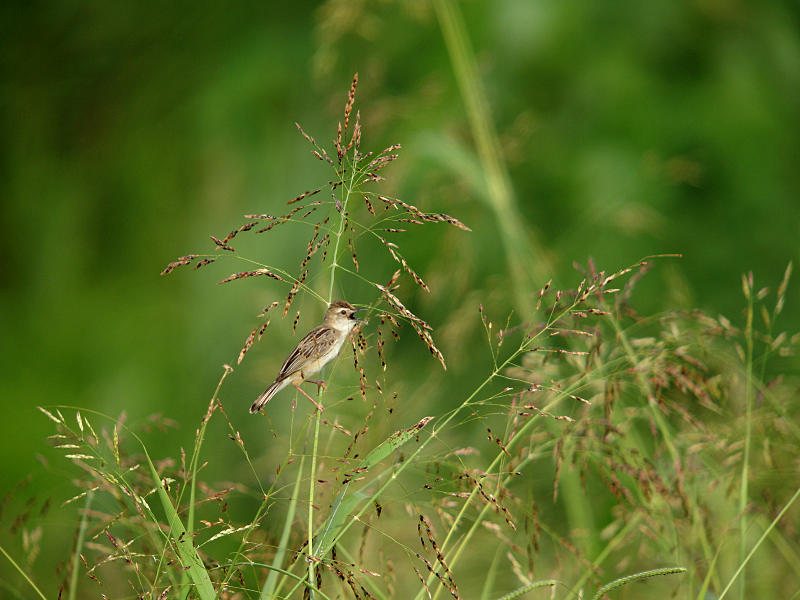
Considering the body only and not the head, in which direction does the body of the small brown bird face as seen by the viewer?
to the viewer's right
